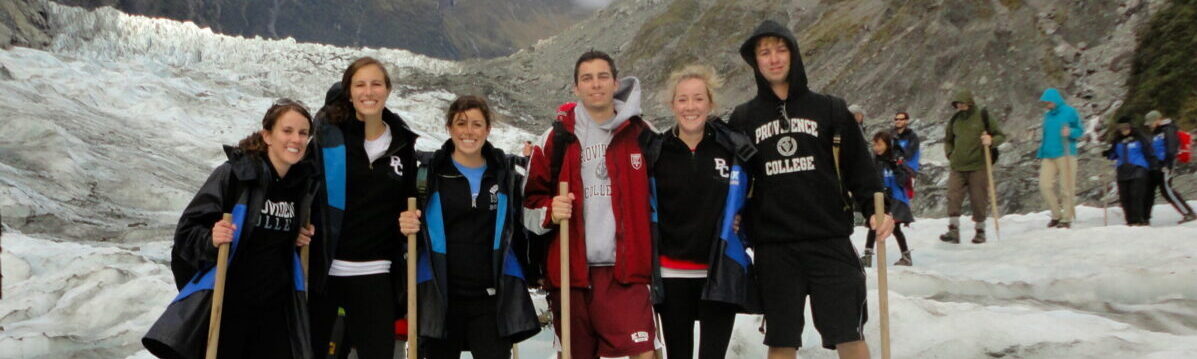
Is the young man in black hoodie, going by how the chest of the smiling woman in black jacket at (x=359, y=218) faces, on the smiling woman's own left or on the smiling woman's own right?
on the smiling woman's own left

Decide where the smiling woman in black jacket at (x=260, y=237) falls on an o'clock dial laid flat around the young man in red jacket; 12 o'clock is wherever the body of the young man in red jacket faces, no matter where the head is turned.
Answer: The smiling woman in black jacket is roughly at 3 o'clock from the young man in red jacket.

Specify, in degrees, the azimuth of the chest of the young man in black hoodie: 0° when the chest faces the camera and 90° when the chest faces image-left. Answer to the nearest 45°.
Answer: approximately 0°

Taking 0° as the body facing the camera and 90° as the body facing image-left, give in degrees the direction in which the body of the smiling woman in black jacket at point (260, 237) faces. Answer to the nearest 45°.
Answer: approximately 315°

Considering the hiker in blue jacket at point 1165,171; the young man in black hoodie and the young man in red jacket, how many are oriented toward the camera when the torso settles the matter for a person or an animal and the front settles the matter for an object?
2
